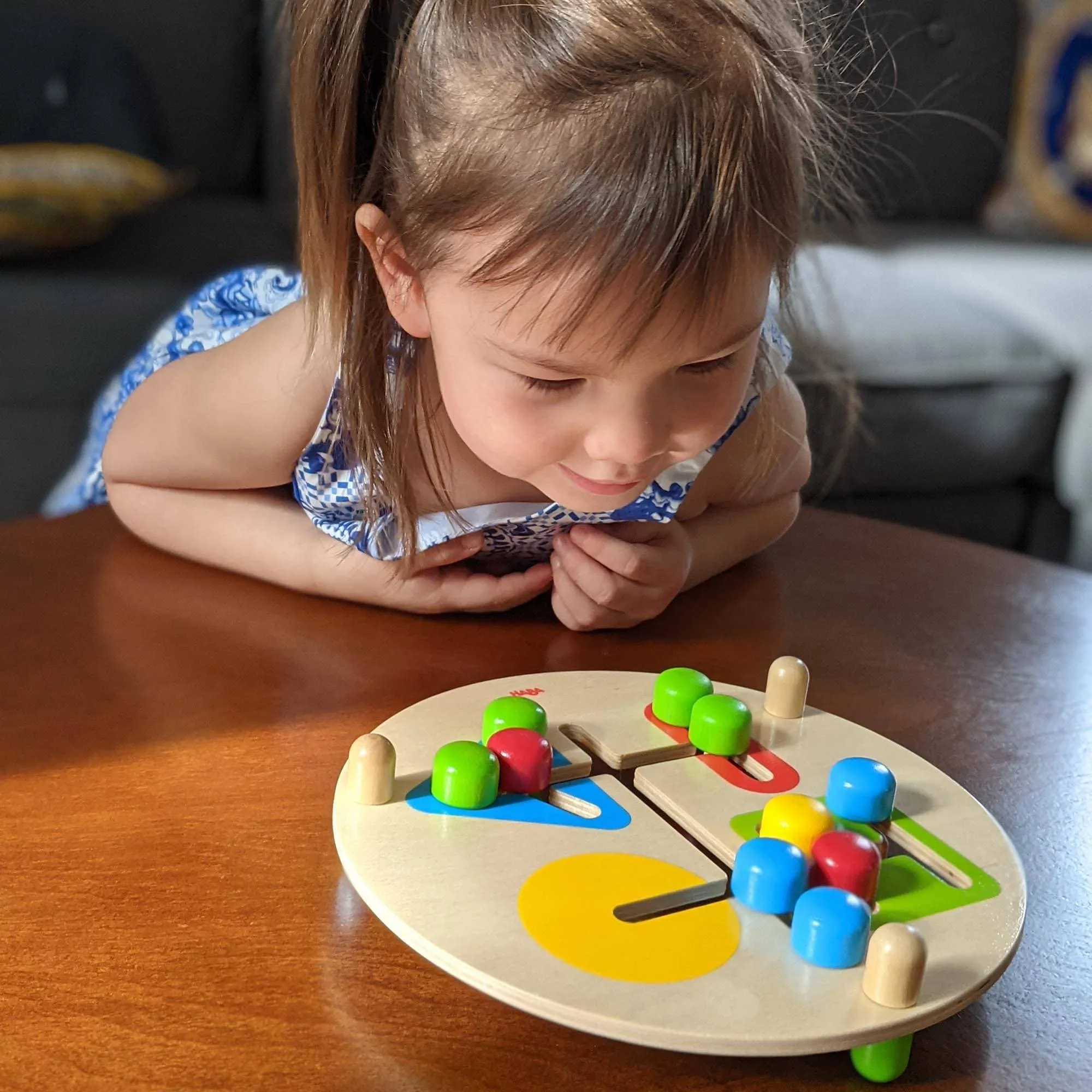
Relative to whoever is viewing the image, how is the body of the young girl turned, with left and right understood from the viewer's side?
facing the viewer and to the right of the viewer

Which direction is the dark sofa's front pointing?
toward the camera

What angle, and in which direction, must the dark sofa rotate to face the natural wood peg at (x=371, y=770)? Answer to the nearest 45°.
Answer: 0° — it already faces it

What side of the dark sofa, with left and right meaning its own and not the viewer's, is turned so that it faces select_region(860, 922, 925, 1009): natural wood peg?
front

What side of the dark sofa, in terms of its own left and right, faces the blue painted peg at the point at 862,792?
front

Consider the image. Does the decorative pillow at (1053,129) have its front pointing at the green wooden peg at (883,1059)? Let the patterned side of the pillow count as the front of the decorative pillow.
yes

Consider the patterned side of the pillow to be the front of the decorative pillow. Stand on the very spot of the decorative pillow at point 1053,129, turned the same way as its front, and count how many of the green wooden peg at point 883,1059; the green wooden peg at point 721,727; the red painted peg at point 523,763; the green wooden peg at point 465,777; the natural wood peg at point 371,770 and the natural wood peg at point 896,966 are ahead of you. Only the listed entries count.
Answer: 6

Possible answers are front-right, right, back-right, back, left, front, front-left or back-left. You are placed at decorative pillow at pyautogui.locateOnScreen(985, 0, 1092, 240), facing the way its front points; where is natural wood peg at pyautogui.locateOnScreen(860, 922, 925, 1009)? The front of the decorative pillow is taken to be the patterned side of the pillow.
front

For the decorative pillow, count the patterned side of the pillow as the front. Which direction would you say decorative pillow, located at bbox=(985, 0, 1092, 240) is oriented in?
toward the camera

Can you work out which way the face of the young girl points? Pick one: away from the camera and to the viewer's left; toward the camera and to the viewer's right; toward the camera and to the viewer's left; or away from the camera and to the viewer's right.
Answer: toward the camera and to the viewer's right

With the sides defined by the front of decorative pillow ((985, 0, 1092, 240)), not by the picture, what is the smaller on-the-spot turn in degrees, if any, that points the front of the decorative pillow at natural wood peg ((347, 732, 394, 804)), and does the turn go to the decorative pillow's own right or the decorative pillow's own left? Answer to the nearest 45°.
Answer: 0° — it already faces it

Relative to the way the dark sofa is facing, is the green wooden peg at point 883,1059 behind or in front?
in front
